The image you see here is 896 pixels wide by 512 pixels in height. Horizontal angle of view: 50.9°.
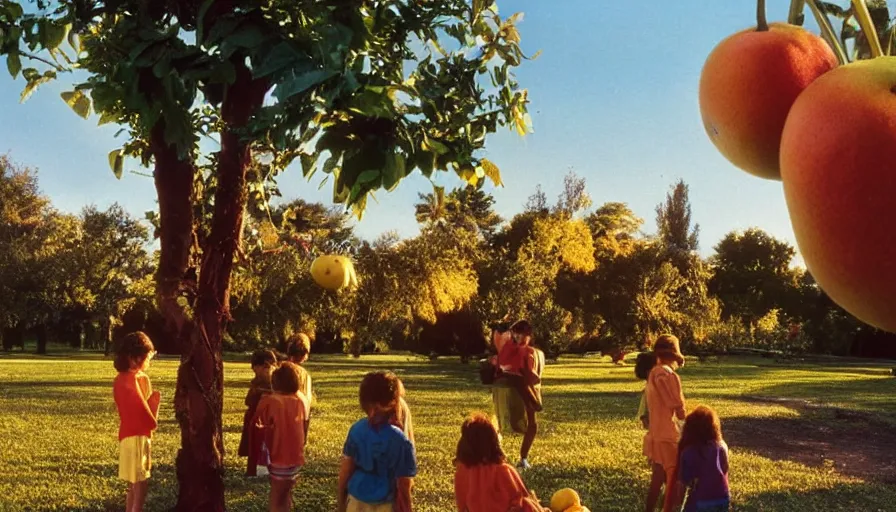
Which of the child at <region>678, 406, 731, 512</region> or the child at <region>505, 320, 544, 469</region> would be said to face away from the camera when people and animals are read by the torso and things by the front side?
the child at <region>678, 406, 731, 512</region>

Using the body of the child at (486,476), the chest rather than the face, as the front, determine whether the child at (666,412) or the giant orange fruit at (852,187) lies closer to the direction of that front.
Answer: the child

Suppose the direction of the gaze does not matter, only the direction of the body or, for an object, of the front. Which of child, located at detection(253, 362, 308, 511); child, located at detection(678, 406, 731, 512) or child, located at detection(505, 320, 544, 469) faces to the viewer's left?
child, located at detection(505, 320, 544, 469)

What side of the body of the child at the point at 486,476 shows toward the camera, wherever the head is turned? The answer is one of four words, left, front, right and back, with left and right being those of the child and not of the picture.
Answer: back

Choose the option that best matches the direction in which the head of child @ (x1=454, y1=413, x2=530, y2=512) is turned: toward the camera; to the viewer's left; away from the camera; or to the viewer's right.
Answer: away from the camera

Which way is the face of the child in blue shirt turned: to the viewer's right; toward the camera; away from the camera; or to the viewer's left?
away from the camera

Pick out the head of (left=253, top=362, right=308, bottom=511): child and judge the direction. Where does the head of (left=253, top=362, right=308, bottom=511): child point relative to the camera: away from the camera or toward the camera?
away from the camera

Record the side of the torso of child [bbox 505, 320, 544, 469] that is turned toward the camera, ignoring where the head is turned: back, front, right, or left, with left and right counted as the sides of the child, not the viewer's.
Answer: left

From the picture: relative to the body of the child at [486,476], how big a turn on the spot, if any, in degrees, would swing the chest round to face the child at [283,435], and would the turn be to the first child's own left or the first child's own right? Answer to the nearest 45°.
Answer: approximately 45° to the first child's own left

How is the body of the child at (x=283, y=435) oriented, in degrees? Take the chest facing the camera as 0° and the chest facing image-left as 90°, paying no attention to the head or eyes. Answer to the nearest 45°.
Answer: approximately 180°

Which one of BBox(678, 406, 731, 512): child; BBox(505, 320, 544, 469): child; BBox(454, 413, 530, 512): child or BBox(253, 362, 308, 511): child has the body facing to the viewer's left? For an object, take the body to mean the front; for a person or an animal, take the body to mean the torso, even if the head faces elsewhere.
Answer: BBox(505, 320, 544, 469): child

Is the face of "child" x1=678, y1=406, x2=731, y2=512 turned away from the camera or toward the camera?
away from the camera

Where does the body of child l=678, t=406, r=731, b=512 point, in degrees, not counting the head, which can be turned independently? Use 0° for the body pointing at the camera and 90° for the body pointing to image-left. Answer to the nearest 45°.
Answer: approximately 180°
